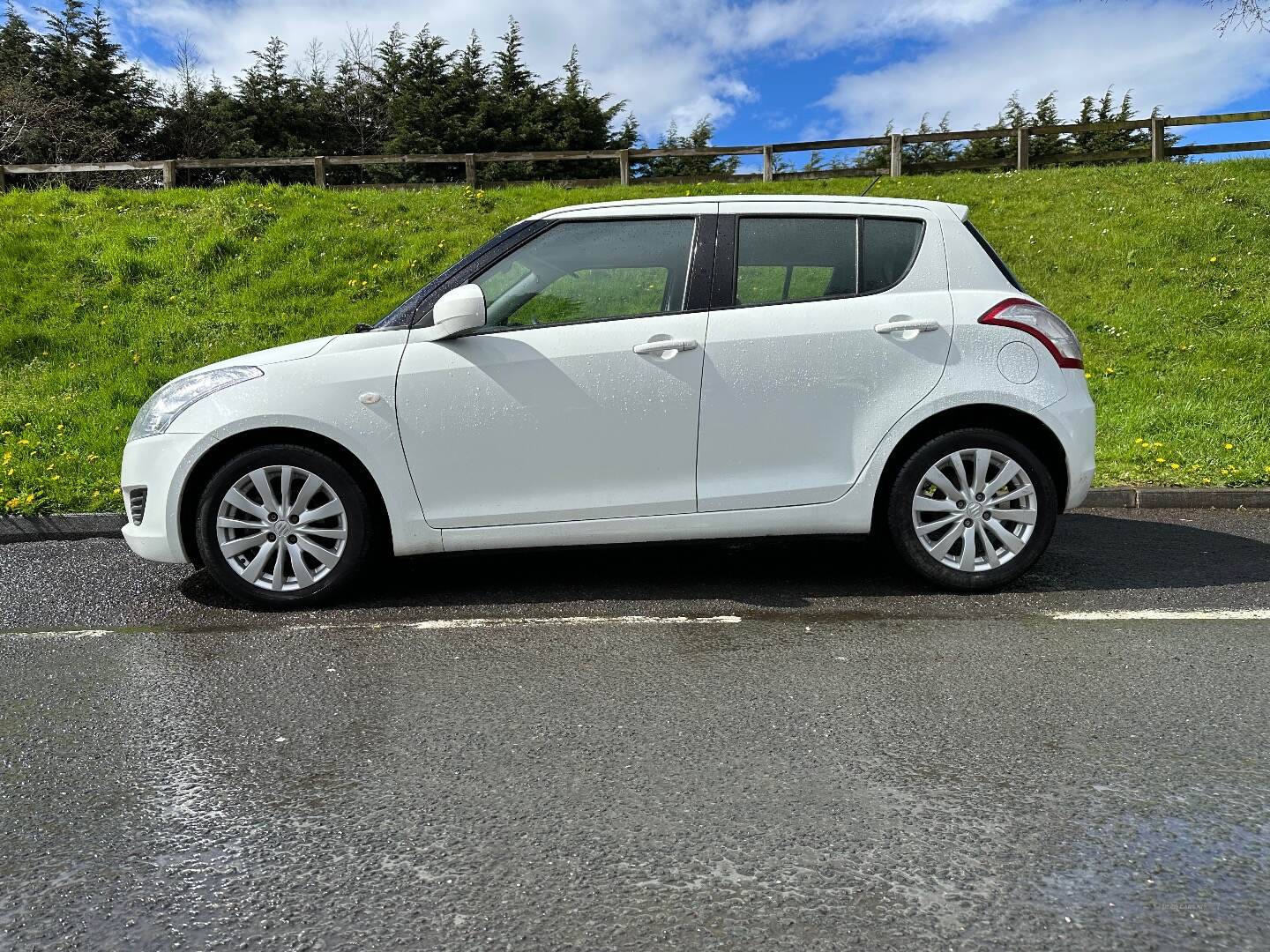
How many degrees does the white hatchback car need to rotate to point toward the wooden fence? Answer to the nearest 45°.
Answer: approximately 90° to its right

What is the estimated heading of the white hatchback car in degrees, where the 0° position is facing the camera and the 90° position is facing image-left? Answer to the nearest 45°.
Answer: approximately 90°
